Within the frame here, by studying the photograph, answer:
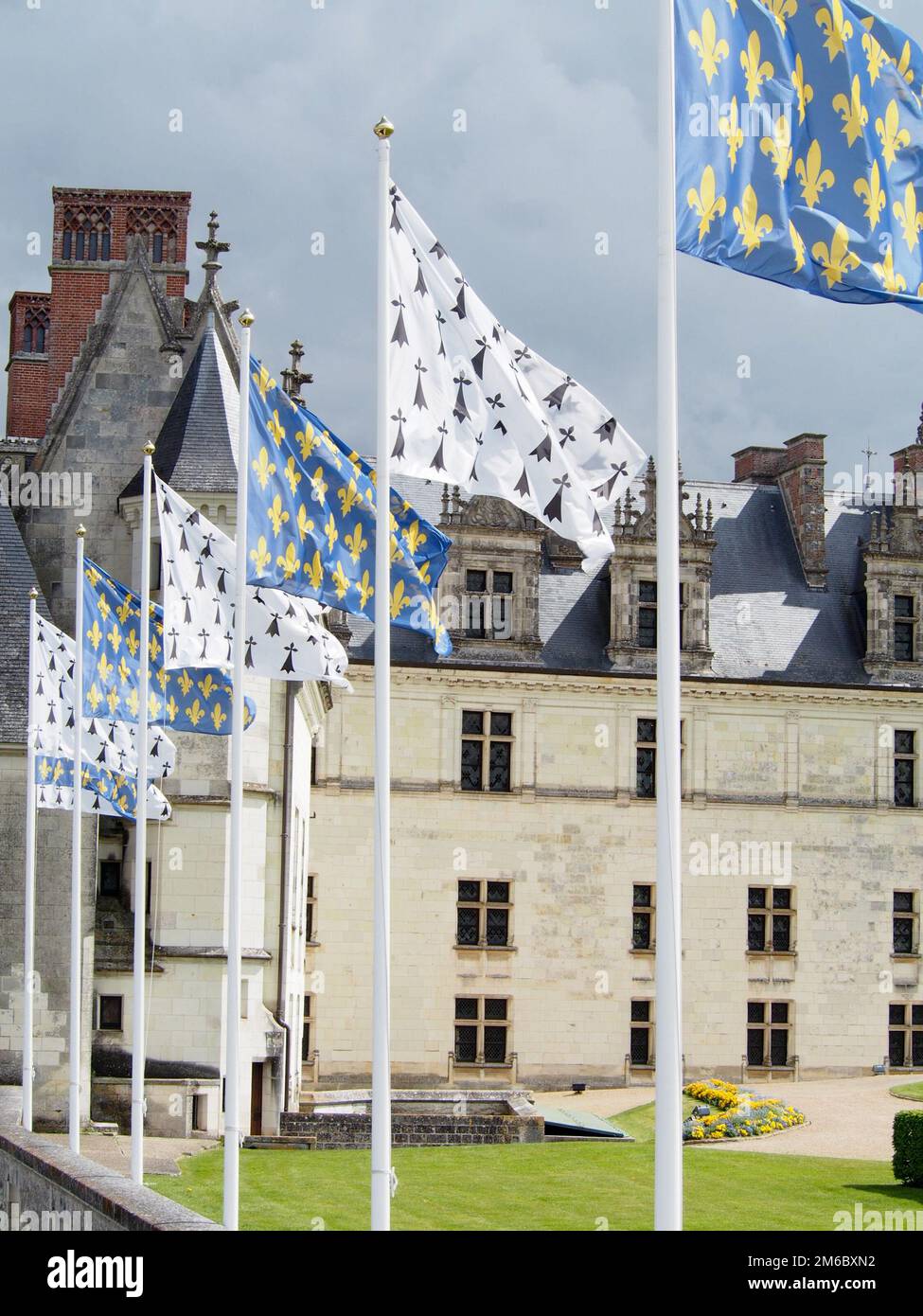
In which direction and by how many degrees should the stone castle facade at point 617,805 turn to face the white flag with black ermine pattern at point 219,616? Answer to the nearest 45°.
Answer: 0° — it already faces it

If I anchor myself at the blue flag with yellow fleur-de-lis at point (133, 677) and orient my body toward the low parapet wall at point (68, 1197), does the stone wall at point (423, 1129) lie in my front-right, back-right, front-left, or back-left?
back-left

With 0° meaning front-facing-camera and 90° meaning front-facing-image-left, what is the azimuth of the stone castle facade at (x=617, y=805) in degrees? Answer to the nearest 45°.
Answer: approximately 0°

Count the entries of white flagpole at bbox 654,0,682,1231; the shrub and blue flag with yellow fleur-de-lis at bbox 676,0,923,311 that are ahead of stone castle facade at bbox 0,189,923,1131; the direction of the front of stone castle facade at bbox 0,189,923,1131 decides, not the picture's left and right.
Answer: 3

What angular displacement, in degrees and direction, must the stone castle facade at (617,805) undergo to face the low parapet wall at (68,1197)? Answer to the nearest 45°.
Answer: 0° — it already faces it

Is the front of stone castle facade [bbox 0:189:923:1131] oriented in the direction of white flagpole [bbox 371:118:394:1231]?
yes

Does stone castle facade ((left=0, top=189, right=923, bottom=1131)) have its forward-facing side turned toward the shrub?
yes

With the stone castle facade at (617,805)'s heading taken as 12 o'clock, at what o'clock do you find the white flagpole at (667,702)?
The white flagpole is roughly at 12 o'clock from the stone castle facade.

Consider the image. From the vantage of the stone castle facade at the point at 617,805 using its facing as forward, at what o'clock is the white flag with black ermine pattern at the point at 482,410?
The white flag with black ermine pattern is roughly at 12 o'clock from the stone castle facade.
